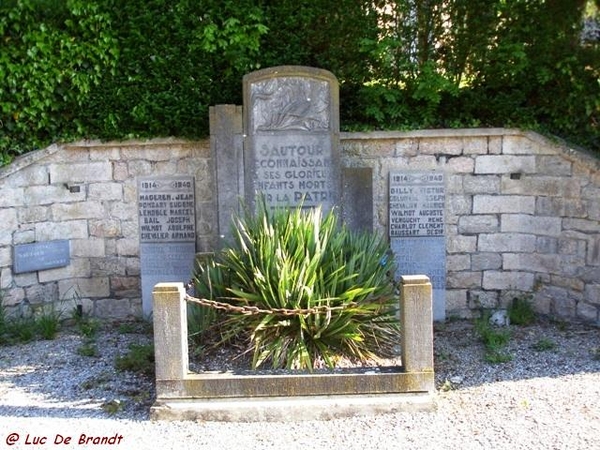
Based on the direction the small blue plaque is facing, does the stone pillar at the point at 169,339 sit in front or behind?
in front

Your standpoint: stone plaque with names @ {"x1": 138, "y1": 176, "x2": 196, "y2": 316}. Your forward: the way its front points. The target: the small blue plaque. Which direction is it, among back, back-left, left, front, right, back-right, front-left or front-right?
right

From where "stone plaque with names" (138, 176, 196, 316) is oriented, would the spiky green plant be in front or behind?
in front

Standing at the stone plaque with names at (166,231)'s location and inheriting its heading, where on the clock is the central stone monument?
The central stone monument is roughly at 10 o'clock from the stone plaque with names.

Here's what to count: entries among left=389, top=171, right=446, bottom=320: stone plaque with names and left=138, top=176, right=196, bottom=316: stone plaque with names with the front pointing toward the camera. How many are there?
2

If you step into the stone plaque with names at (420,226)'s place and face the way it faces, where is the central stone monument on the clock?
The central stone monument is roughly at 2 o'clock from the stone plaque with names.

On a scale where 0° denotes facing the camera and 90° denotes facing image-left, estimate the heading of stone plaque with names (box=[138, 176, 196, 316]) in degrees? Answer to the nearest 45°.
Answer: approximately 0°

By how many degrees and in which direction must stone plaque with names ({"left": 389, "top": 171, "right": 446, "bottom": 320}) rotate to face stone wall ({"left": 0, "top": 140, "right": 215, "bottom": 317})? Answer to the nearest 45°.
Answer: approximately 90° to its right

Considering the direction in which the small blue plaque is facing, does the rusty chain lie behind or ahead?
ahead
